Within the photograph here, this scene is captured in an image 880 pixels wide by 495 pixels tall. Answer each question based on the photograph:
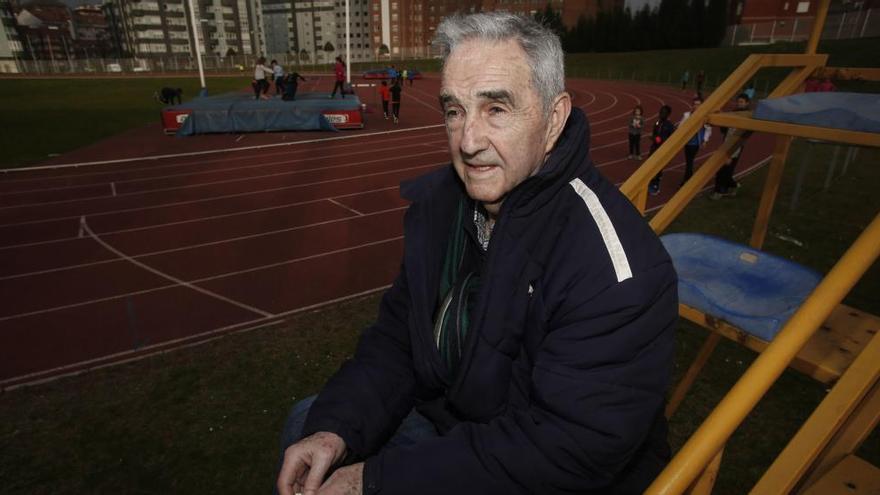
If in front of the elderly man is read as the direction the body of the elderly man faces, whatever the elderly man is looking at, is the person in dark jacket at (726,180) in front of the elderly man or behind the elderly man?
behind

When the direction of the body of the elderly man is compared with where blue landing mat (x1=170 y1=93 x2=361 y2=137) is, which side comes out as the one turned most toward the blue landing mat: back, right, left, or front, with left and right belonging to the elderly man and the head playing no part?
right

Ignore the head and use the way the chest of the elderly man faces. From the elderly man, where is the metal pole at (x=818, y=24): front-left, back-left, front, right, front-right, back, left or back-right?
back

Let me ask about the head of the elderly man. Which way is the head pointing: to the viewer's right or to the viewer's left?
to the viewer's left

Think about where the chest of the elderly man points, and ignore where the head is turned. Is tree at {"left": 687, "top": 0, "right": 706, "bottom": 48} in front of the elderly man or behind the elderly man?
behind

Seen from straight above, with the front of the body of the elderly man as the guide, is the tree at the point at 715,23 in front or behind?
behind

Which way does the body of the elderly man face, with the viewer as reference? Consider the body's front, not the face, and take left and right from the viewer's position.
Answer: facing the viewer and to the left of the viewer
